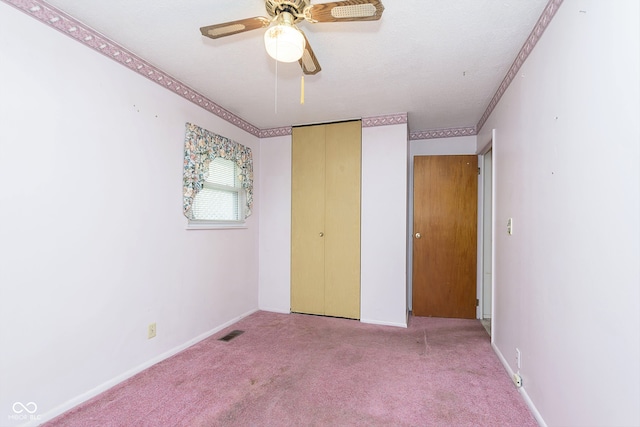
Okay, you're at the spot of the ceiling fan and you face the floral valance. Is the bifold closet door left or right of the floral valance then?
right

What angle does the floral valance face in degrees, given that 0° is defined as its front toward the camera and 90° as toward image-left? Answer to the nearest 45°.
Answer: approximately 315°

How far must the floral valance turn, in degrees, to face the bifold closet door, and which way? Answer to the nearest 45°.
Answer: approximately 45° to its left

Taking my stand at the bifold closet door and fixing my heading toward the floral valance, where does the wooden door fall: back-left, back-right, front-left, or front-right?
back-left

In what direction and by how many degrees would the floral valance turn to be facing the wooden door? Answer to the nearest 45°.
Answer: approximately 45° to its left

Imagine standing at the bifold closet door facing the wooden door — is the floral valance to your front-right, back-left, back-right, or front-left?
back-right

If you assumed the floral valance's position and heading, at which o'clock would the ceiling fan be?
The ceiling fan is roughly at 1 o'clock from the floral valance.
